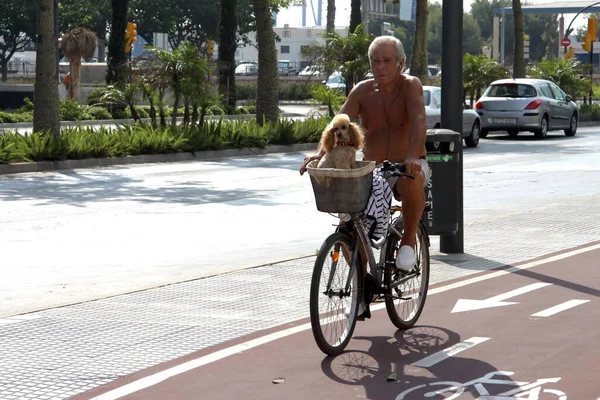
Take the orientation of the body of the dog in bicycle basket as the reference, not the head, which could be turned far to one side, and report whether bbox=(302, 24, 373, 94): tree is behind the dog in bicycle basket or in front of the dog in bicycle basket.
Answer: behind

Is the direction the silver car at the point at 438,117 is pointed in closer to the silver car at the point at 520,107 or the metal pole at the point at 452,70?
the silver car at the point at 520,107

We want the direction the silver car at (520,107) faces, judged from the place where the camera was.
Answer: facing away from the viewer and to the right of the viewer

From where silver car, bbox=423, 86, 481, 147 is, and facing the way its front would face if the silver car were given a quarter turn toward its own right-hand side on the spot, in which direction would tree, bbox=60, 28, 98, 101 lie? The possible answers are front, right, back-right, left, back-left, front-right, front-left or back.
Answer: back

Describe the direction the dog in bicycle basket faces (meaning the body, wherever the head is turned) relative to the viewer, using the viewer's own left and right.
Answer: facing the viewer

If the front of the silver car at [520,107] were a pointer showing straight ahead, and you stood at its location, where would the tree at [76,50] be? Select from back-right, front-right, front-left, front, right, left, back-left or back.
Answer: left

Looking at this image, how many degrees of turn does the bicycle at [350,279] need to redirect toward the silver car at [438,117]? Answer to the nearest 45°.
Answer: approximately 135° to its right

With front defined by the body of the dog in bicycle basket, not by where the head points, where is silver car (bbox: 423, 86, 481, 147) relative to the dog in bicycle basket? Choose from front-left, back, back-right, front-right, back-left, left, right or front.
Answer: back

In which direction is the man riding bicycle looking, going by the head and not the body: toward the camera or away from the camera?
toward the camera

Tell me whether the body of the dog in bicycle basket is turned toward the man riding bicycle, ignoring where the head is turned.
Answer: no

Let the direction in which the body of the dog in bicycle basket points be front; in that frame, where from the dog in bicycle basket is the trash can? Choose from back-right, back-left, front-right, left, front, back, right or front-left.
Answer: back

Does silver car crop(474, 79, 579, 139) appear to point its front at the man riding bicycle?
no

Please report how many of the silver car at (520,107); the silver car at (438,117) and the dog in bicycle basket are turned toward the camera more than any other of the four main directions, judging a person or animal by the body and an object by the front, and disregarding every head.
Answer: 1

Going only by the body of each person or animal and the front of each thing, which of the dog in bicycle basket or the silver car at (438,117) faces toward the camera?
the dog in bicycle basket

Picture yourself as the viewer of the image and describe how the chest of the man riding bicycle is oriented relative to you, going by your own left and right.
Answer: facing the viewer and to the left of the viewer

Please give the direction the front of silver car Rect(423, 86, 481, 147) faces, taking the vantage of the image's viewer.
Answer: facing away from the viewer and to the right of the viewer

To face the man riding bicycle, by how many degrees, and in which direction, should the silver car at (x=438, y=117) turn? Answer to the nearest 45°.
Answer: approximately 135° to its right

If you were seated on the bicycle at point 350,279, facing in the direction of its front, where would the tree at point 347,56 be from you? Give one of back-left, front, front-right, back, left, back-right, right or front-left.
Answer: back-right

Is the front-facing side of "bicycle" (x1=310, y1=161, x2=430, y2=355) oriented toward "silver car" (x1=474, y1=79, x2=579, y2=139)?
no
